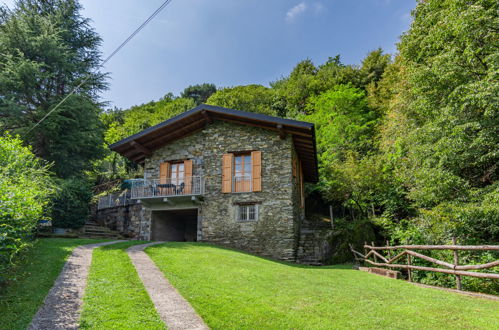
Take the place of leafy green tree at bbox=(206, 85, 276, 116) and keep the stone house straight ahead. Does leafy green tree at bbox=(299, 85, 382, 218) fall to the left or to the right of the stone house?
left

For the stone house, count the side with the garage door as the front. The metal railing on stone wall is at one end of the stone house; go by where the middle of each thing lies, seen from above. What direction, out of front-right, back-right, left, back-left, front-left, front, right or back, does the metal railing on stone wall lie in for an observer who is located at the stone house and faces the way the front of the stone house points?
right

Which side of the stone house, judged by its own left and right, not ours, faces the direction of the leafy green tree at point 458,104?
left

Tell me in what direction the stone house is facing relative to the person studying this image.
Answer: facing the viewer and to the left of the viewer

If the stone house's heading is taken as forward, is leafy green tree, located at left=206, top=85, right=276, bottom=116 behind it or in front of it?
behind

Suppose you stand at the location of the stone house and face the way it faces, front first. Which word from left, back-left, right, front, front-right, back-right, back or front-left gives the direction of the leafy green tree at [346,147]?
back

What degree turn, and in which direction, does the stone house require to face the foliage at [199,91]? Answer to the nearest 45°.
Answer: approximately 135° to its right

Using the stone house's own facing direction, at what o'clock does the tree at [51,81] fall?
The tree is roughly at 2 o'clock from the stone house.

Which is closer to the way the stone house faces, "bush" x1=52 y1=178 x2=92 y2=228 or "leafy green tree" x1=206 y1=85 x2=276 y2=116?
the bush
